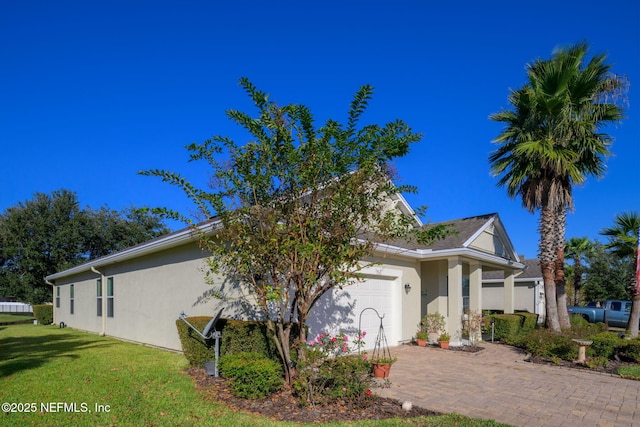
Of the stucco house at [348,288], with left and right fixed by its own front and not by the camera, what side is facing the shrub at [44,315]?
back

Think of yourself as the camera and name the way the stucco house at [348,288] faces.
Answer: facing the viewer and to the right of the viewer

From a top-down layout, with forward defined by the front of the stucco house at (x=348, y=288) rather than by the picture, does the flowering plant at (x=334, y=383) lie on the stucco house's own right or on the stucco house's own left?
on the stucco house's own right

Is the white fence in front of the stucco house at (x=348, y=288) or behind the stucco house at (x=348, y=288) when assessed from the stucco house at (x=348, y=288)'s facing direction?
behind

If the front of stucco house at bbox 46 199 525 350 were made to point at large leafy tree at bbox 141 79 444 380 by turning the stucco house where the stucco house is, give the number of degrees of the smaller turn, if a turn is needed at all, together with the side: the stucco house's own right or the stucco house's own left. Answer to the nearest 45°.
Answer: approximately 45° to the stucco house's own right

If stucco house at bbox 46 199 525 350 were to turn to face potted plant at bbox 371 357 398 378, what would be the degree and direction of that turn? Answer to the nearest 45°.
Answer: approximately 45° to its right

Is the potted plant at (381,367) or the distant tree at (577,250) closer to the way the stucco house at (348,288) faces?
the potted plant

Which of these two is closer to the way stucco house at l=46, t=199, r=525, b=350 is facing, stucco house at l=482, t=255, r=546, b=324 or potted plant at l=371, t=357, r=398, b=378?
the potted plant

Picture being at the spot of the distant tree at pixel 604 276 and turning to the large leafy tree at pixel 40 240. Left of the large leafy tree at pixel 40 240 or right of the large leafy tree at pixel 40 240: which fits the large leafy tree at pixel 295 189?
left

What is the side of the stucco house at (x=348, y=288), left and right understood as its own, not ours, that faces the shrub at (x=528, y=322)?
left

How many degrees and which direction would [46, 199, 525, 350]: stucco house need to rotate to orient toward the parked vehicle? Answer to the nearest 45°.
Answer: approximately 90° to its left

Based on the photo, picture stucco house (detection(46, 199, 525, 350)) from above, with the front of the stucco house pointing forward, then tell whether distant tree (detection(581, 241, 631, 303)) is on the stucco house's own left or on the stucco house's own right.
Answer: on the stucco house's own left
